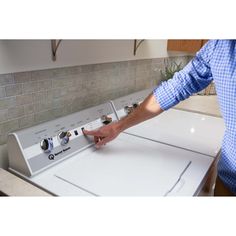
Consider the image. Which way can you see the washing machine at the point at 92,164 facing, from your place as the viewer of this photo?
facing the viewer and to the right of the viewer

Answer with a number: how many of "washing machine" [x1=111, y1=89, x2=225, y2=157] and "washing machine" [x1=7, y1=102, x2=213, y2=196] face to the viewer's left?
0

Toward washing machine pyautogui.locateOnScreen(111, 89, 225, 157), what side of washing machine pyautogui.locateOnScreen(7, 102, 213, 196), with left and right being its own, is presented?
left
